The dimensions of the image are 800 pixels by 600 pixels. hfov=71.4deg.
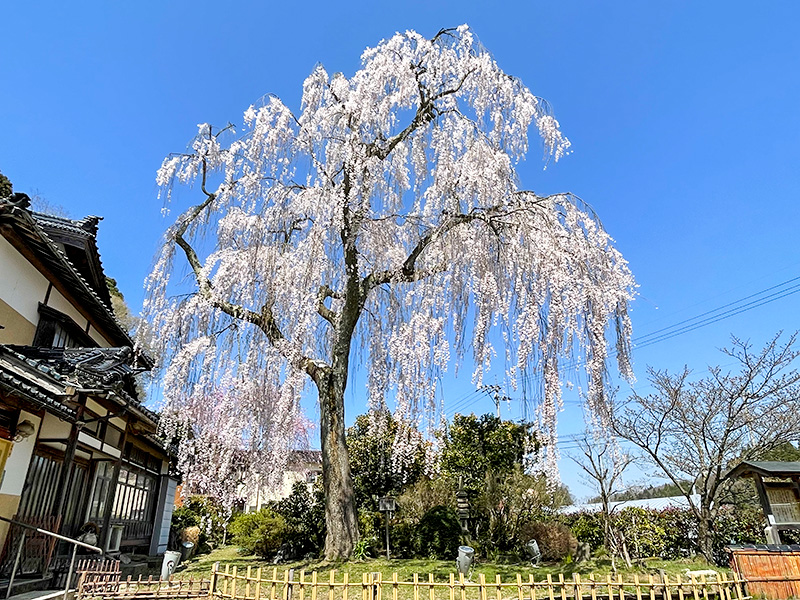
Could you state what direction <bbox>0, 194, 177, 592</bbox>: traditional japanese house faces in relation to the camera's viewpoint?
facing the viewer and to the right of the viewer

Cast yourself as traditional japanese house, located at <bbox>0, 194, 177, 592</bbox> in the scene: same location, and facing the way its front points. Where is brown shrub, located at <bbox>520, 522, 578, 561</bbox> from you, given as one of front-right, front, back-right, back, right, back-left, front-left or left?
front-left

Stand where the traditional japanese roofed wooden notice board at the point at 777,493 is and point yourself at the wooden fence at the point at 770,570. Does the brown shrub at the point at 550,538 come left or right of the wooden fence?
right

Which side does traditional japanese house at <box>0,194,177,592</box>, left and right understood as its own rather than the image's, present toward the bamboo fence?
front

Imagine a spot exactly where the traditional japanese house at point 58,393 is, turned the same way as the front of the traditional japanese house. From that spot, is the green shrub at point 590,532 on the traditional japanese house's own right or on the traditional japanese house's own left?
on the traditional japanese house's own left

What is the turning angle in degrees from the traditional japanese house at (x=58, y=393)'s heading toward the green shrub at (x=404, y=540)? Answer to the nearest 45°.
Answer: approximately 45° to its left

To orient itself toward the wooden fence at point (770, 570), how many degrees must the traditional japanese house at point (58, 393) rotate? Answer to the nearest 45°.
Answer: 0° — it already faces it

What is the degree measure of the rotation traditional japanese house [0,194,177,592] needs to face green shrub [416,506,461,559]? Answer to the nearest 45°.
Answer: approximately 45° to its left
